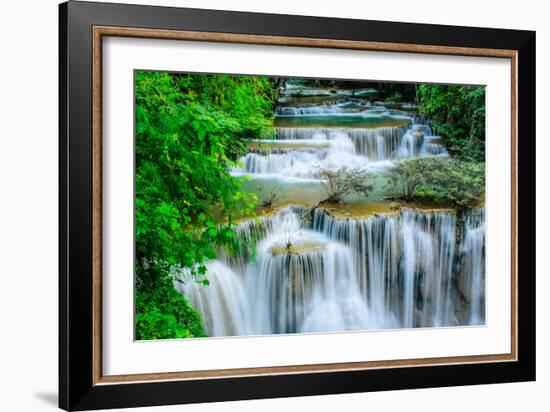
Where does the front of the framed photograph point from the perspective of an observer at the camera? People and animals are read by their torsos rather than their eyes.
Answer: facing the viewer and to the right of the viewer
